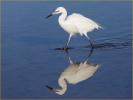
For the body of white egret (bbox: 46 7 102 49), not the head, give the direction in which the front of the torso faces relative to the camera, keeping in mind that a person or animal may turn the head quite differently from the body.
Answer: to the viewer's left
